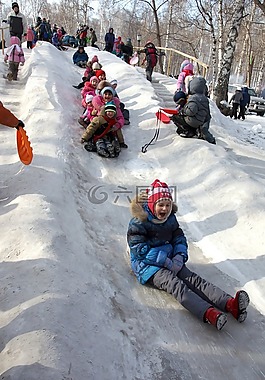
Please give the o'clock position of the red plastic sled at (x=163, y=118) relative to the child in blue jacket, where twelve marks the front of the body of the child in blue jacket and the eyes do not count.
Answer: The red plastic sled is roughly at 7 o'clock from the child in blue jacket.

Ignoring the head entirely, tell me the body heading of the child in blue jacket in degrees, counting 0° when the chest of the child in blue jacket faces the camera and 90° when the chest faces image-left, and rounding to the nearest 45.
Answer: approximately 315°

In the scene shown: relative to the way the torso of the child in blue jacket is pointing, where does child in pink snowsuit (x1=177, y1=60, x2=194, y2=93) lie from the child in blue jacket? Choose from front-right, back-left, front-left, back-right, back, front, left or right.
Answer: back-left
